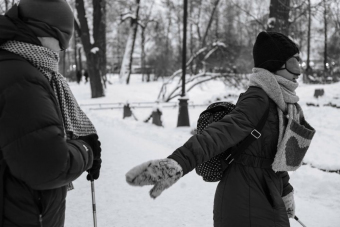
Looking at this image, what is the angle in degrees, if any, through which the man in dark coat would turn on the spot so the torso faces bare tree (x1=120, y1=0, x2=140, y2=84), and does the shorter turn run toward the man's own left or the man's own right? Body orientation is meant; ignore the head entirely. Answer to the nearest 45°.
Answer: approximately 90° to the man's own left

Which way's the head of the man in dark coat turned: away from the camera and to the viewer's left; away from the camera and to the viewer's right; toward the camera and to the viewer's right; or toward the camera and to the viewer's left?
away from the camera and to the viewer's right

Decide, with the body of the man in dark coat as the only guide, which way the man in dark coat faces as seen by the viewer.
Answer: to the viewer's right

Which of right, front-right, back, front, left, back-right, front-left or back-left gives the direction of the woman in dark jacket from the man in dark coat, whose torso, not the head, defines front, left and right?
front

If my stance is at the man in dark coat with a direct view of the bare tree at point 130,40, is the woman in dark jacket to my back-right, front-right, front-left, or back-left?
front-right
